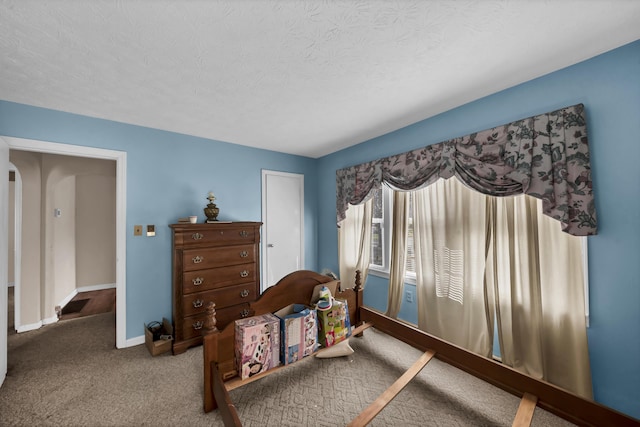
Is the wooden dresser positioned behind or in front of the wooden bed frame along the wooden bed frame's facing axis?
behind

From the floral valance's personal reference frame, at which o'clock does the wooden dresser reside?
The wooden dresser is roughly at 1 o'clock from the floral valance.

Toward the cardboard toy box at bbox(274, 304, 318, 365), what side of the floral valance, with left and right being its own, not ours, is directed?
front

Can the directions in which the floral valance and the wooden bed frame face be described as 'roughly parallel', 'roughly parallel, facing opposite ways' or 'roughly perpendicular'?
roughly perpendicular

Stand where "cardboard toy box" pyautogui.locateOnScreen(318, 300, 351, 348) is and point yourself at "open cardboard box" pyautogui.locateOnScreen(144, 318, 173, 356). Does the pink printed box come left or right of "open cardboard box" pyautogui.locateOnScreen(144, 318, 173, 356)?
left

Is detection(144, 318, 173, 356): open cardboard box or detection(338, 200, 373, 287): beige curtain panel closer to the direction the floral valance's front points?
the open cardboard box

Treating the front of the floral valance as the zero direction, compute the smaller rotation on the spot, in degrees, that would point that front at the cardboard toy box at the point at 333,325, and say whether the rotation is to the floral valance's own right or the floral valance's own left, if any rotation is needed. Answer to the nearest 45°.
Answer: approximately 45° to the floral valance's own right

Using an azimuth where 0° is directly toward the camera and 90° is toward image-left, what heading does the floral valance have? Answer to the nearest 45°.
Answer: approximately 45°

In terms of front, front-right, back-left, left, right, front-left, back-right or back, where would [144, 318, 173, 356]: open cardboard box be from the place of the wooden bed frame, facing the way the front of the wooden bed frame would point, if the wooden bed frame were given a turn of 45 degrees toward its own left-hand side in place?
back

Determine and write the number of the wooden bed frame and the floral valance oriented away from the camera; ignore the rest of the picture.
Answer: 0

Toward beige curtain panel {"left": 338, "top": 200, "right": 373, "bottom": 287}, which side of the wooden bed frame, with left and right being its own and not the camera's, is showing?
back

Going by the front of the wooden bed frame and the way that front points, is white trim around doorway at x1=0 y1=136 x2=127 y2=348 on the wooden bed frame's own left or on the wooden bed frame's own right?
on the wooden bed frame's own right

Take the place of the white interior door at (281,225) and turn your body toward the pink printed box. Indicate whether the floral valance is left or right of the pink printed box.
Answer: left

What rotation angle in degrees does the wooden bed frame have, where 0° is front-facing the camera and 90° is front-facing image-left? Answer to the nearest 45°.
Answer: approximately 315°
